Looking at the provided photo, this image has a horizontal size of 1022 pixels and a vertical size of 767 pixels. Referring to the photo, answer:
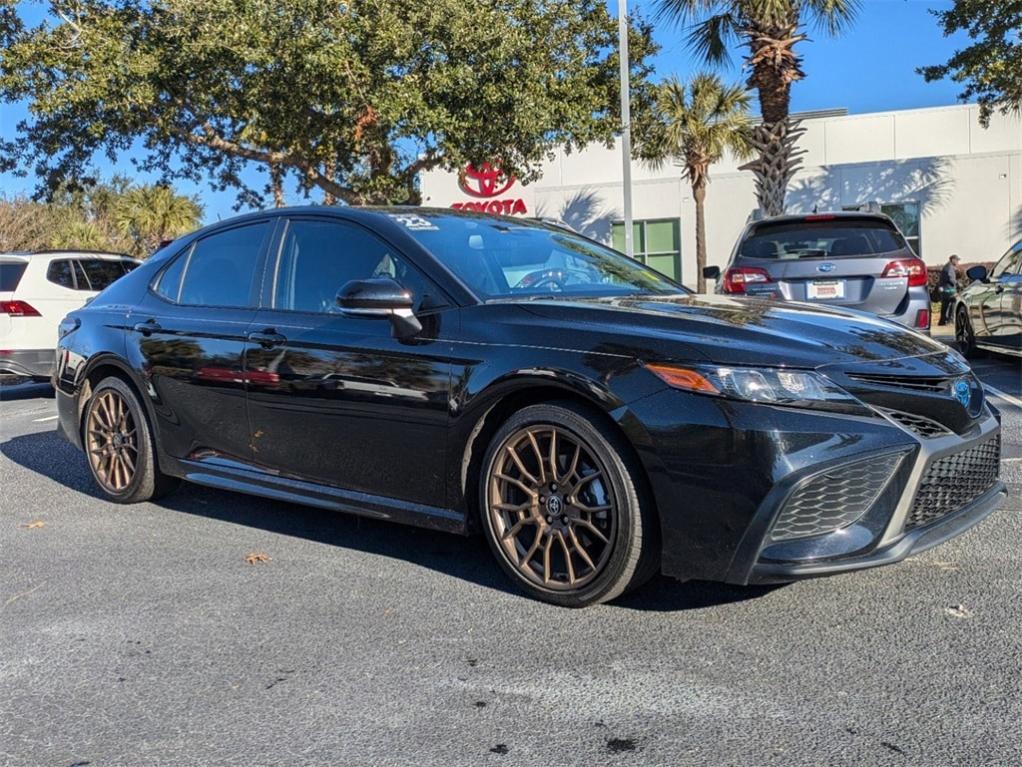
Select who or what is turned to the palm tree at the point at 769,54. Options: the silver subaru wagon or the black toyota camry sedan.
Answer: the silver subaru wagon

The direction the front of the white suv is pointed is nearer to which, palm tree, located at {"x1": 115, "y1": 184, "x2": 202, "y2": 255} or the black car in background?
the palm tree

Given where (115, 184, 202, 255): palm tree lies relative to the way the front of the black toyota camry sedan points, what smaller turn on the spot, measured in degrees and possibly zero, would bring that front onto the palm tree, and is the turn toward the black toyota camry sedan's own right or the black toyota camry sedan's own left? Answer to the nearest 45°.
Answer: approximately 135° to the black toyota camry sedan's own left

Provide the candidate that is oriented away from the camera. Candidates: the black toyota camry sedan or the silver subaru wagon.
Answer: the silver subaru wagon

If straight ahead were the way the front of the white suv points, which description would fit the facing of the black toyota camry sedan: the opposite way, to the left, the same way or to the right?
to the right

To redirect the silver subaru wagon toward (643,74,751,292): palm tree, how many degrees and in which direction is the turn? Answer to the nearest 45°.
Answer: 0° — it already faces it

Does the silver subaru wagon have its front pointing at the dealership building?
yes

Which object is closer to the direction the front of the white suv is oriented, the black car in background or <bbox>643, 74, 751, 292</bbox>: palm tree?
the palm tree

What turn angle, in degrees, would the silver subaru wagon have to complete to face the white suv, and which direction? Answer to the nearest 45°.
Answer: approximately 90° to its left

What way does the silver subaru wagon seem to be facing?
away from the camera

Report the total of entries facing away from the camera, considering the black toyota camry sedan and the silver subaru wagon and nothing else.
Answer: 1

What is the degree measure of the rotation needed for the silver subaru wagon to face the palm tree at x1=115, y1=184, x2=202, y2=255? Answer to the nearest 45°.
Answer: approximately 45° to its left

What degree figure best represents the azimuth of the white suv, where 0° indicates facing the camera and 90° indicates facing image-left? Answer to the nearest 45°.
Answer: approximately 225°
